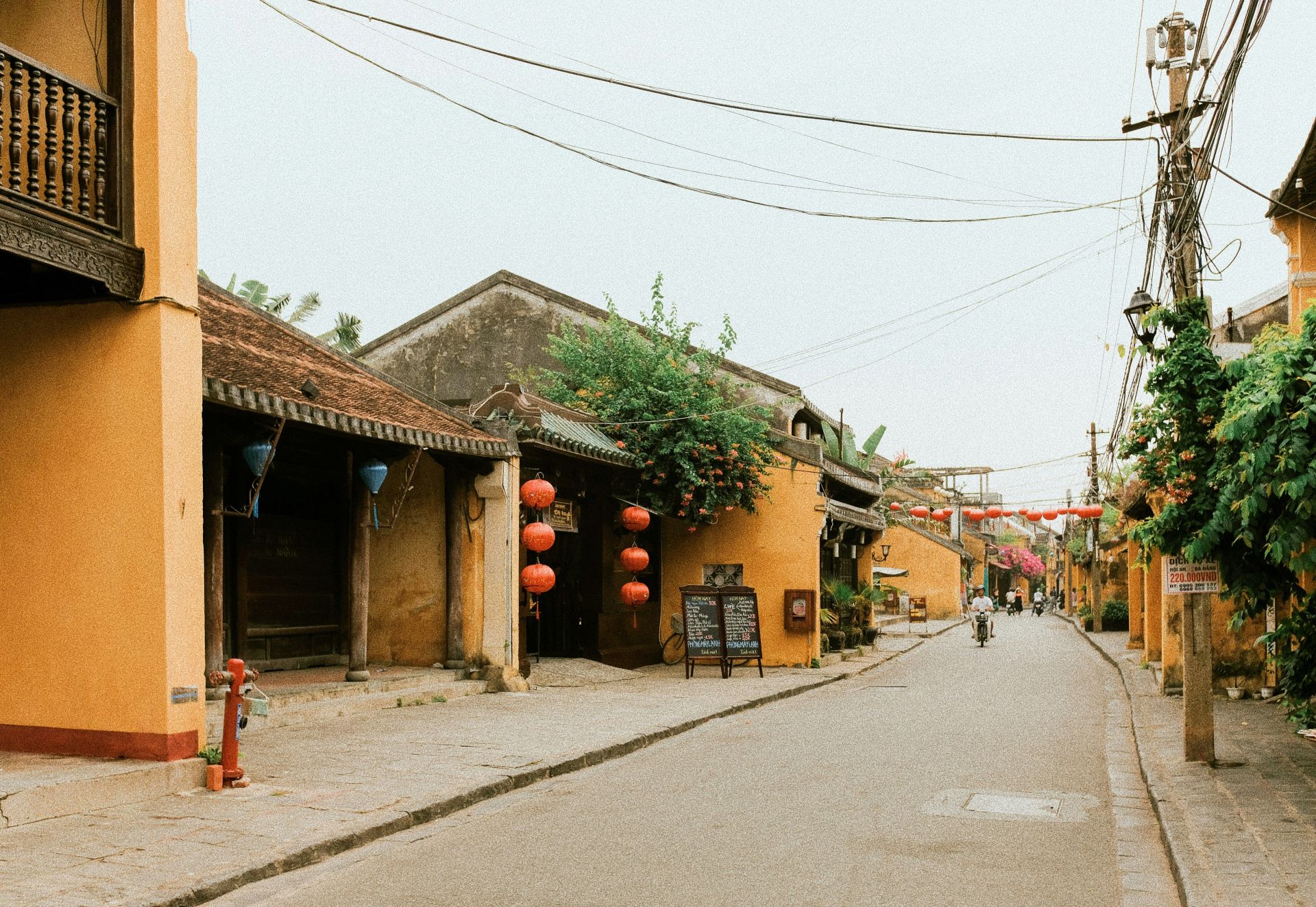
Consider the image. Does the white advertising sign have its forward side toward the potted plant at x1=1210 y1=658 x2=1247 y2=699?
no

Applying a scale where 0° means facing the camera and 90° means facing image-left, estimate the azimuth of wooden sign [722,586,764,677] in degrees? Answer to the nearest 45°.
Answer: approximately 0°

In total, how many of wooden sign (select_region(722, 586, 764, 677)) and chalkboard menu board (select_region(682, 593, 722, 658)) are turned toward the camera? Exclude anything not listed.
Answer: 2

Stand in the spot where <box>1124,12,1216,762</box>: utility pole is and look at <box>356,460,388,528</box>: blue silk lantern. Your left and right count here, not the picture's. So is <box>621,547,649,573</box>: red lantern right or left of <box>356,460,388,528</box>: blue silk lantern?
right

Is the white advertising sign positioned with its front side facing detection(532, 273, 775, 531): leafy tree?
no

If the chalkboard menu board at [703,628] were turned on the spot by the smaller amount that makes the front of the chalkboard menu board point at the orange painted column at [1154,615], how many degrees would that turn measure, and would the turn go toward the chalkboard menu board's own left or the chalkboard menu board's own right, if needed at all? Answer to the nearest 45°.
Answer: approximately 135° to the chalkboard menu board's own left

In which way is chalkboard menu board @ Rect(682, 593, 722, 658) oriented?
toward the camera

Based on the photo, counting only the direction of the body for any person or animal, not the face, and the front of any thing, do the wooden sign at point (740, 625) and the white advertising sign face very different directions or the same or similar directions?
same or similar directions

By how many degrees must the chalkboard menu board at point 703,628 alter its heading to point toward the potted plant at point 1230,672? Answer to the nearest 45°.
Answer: approximately 45° to its left

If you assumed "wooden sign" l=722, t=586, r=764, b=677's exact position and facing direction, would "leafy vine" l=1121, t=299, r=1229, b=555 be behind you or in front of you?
in front

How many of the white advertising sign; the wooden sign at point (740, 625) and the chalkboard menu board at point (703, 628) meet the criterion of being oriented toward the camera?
3

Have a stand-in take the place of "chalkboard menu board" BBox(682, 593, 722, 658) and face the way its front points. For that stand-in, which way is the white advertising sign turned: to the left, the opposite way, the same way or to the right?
the same way

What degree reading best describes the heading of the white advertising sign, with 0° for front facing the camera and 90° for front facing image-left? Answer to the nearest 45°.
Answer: approximately 0°
